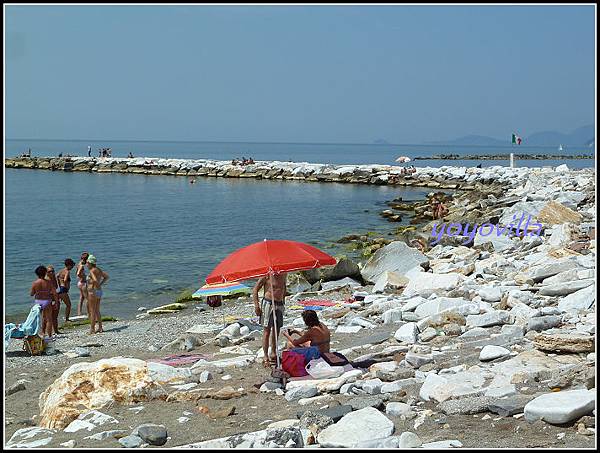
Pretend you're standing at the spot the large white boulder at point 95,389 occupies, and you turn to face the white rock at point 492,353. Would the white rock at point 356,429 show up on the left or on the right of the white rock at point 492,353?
right
